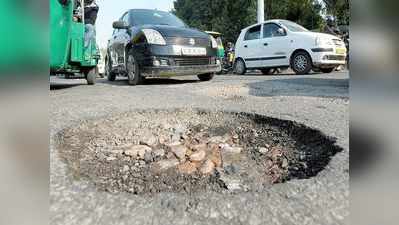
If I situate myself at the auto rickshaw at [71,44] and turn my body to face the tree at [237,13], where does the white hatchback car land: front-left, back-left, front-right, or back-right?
front-right

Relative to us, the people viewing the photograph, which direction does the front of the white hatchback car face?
facing the viewer and to the right of the viewer

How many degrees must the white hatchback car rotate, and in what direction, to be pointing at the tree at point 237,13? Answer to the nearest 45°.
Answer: approximately 135° to its left

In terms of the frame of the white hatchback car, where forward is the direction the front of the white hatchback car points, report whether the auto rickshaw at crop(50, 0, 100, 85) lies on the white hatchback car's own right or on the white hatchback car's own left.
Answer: on the white hatchback car's own right

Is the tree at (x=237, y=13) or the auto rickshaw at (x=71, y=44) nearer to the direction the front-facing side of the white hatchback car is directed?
the auto rickshaw
